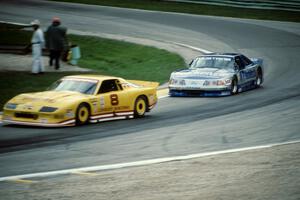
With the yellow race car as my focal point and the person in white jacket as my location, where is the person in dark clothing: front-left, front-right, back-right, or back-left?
back-left

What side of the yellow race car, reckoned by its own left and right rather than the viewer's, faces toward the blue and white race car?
back

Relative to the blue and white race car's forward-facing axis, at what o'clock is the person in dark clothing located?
The person in dark clothing is roughly at 2 o'clock from the blue and white race car.

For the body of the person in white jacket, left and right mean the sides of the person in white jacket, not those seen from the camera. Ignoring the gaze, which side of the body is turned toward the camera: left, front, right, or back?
left

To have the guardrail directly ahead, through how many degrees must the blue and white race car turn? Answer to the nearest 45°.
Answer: approximately 135° to its right
